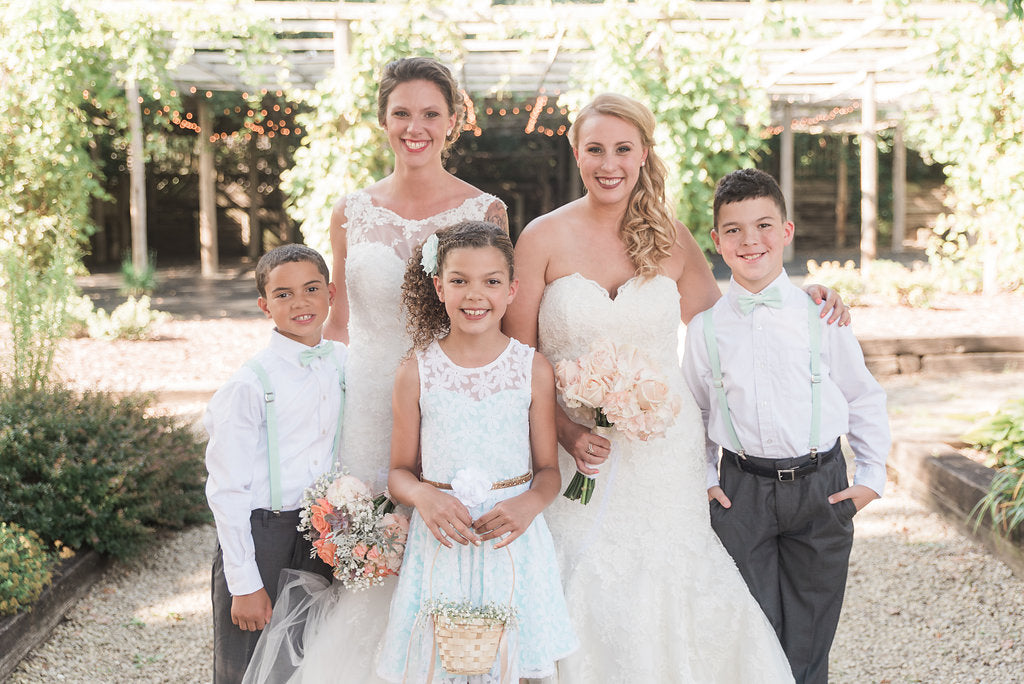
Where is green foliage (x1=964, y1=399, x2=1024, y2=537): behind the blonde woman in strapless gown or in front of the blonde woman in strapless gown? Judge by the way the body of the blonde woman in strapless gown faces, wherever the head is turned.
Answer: behind

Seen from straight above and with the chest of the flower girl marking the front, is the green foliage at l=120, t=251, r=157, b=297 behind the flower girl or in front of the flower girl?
behind

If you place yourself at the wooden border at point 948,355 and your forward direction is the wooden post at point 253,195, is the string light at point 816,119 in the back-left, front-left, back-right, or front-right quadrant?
front-right

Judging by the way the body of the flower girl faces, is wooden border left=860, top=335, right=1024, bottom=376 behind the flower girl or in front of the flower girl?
behind

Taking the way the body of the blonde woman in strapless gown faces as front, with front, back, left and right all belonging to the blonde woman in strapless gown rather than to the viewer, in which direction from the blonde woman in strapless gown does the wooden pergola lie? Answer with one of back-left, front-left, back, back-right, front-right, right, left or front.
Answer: back

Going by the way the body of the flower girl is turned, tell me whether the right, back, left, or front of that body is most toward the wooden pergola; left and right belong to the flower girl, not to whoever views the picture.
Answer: back

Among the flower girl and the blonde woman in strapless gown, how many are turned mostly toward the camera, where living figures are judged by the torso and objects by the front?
2

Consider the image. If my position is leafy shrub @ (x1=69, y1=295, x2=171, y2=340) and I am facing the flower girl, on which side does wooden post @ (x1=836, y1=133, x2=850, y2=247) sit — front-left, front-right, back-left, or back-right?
back-left

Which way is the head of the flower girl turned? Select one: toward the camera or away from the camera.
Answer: toward the camera

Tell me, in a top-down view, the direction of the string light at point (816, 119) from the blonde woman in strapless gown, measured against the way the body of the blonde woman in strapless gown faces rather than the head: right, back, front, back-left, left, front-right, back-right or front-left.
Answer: back

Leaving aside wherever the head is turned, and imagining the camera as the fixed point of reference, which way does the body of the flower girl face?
toward the camera

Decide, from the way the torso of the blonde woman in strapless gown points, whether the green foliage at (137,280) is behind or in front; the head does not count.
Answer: behind
